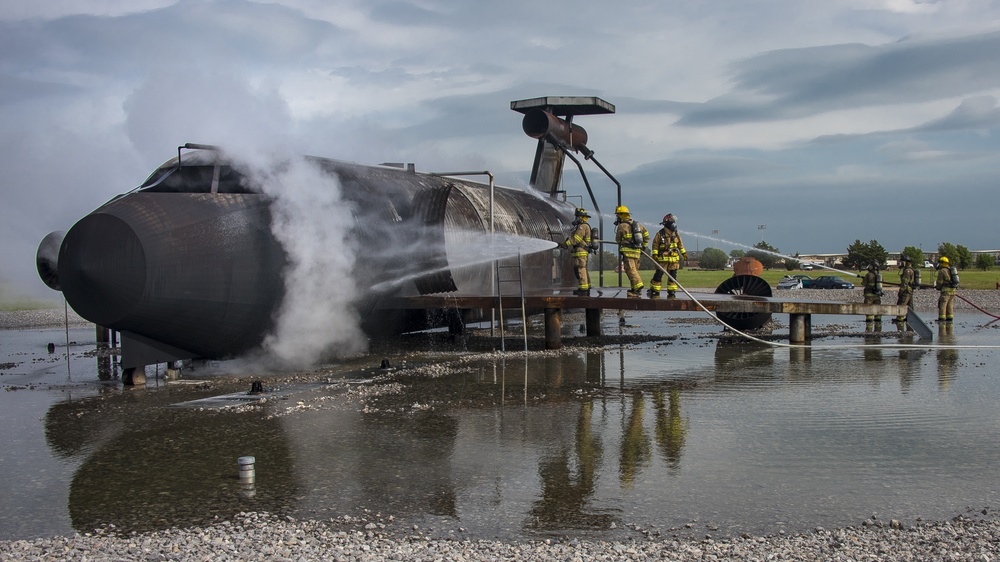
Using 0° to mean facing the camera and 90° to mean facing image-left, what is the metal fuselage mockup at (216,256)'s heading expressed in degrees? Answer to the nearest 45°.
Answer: approximately 45°

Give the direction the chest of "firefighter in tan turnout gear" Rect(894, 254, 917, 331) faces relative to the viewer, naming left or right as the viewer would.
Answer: facing to the left of the viewer

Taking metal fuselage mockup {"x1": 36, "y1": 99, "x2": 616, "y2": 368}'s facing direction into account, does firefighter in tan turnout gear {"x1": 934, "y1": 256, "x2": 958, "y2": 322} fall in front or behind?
behind

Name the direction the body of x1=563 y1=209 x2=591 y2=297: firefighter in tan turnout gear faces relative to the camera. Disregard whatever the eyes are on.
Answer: to the viewer's left

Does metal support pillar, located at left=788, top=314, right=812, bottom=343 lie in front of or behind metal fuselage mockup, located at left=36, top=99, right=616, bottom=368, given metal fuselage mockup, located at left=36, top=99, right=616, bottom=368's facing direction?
behind

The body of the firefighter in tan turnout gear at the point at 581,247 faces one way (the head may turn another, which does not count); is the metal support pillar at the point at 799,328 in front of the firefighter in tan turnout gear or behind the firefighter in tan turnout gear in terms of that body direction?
behind
